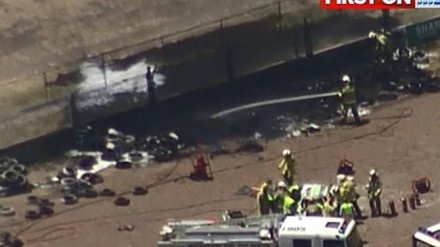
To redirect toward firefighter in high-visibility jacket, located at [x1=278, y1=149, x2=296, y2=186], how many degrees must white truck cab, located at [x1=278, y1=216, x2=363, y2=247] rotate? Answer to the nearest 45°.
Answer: approximately 90° to its left

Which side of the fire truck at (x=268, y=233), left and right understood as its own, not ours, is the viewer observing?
right

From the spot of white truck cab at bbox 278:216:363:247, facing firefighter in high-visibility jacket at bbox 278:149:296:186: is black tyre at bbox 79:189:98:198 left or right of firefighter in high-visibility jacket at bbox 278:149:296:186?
left

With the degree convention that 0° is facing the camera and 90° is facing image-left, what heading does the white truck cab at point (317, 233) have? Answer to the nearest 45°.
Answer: approximately 270°

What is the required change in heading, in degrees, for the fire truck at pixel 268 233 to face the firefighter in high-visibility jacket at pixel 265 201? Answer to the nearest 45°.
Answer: approximately 90° to its left
